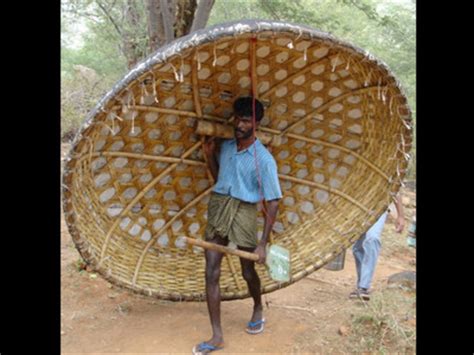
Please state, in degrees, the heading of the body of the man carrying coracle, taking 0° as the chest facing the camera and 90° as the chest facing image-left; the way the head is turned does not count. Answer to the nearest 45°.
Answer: approximately 45°
